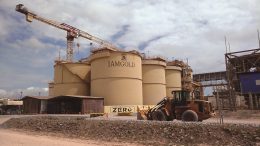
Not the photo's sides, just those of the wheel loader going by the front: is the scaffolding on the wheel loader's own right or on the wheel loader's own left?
on the wheel loader's own right

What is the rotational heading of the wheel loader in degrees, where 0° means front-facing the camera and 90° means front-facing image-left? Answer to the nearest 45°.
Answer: approximately 90°

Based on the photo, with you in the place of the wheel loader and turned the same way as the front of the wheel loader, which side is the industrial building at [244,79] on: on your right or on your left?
on your right

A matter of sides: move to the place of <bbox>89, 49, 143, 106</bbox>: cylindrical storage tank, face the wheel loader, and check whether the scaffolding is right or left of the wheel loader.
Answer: left

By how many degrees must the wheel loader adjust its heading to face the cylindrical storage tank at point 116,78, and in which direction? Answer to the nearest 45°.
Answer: approximately 90° to its right

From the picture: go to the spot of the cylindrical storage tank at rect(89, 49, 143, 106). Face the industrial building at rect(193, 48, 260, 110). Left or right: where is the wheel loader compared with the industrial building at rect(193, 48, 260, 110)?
right
